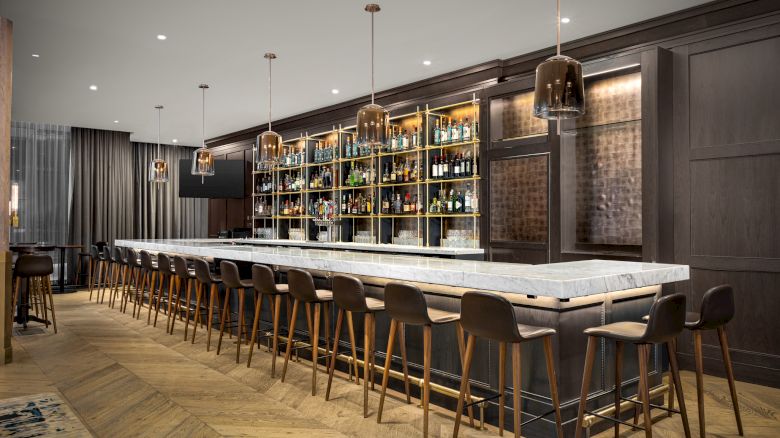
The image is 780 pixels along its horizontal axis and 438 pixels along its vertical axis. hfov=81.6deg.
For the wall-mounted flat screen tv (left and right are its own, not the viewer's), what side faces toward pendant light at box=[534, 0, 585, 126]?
front

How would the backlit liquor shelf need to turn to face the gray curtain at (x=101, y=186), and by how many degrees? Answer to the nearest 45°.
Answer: approximately 90° to its right

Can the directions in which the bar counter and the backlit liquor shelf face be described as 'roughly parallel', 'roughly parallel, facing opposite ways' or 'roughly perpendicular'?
roughly parallel

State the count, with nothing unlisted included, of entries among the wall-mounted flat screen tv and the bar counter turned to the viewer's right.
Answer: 0

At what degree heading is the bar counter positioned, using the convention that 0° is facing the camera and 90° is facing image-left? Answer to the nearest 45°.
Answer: approximately 45°

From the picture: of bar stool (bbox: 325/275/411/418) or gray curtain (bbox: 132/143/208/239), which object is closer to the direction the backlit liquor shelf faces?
the bar stool

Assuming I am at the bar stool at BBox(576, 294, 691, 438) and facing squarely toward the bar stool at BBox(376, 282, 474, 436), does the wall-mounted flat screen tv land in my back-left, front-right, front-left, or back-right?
front-right

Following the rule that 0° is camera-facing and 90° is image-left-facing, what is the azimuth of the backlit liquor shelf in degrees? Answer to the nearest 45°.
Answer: approximately 45°

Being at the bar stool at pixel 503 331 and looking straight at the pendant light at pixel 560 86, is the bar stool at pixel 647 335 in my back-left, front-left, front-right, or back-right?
front-right

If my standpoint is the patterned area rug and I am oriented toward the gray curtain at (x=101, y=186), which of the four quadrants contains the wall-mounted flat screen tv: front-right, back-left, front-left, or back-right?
front-right

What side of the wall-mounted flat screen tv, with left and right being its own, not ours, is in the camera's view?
front

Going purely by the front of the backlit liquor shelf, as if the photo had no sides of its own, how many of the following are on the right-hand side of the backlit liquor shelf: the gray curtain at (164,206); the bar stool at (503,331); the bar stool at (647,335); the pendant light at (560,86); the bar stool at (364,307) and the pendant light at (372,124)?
1

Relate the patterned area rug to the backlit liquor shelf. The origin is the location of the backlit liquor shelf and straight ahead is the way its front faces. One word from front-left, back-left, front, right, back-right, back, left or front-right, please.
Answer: front

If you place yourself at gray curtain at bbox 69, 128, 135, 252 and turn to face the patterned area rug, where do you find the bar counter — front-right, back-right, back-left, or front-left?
front-left

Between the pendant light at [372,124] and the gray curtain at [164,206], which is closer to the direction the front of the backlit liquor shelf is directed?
the pendant light

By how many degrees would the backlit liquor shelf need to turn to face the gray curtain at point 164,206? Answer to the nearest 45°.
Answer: approximately 90° to its right
